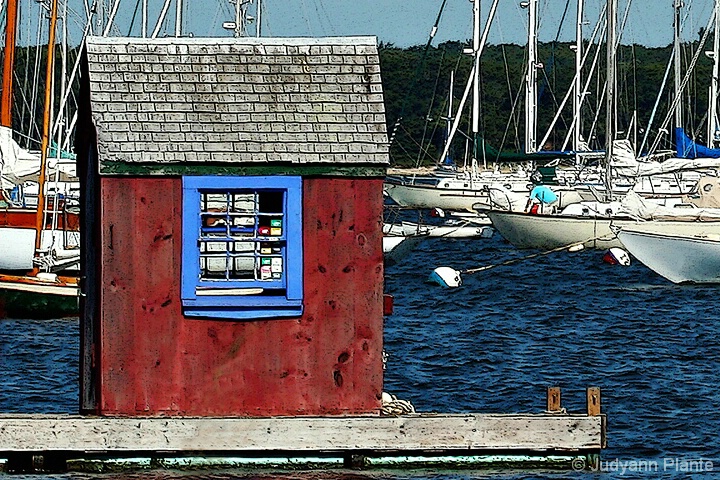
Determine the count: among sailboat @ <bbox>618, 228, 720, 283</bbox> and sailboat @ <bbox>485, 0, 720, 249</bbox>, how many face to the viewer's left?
2

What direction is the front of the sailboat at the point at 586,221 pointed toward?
to the viewer's left

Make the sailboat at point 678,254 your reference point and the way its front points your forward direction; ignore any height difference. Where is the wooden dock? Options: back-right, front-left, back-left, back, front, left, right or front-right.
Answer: left

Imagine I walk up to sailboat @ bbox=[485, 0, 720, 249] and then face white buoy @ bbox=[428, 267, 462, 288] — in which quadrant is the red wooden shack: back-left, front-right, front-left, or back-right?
front-left

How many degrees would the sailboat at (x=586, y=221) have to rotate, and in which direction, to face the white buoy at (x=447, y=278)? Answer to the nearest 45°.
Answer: approximately 45° to its left

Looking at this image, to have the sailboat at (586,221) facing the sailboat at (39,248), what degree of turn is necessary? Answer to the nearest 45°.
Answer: approximately 45° to its left

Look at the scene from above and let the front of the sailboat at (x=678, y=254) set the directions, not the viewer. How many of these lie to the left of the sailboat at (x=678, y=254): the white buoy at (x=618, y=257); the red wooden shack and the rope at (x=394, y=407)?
2

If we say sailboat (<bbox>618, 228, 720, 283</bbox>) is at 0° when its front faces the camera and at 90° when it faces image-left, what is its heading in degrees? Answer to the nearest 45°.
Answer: approximately 90°

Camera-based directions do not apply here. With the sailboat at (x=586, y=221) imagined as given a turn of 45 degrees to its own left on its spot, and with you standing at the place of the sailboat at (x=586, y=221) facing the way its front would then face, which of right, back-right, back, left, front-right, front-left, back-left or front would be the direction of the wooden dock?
front-left

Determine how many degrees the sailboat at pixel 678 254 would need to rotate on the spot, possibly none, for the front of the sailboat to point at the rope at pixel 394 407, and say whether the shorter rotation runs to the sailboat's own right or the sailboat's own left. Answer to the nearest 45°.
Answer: approximately 90° to the sailboat's own left

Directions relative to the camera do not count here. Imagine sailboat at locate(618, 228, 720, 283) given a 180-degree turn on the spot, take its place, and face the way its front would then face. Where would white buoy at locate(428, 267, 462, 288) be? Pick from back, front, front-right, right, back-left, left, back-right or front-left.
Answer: back

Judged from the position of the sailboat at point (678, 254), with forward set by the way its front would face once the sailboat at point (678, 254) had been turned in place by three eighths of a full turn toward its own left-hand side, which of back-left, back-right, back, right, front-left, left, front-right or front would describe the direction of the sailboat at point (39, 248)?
right
